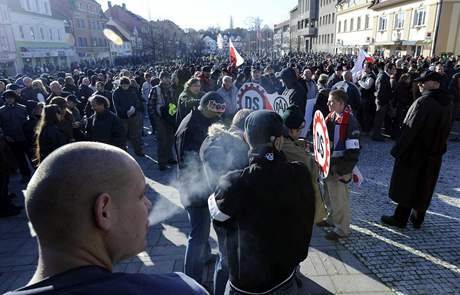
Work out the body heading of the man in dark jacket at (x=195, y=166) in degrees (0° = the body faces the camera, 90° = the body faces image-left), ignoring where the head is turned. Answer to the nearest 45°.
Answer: approximately 270°

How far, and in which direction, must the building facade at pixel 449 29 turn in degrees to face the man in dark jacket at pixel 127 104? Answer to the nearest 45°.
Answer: approximately 45° to its left

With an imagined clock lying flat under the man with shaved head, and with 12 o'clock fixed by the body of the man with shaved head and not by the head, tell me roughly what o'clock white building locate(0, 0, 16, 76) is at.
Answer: The white building is roughly at 10 o'clock from the man with shaved head.

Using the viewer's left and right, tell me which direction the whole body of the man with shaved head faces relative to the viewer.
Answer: facing away from the viewer and to the right of the viewer

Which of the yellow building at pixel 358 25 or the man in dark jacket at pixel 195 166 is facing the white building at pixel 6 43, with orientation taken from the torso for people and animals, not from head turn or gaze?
the yellow building

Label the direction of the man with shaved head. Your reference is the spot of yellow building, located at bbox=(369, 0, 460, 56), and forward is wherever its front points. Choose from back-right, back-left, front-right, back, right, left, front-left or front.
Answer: front-left

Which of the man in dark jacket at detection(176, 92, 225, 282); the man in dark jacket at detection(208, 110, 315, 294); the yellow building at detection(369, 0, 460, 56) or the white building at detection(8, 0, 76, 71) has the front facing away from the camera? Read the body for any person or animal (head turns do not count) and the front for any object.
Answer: the man in dark jacket at detection(208, 110, 315, 294)

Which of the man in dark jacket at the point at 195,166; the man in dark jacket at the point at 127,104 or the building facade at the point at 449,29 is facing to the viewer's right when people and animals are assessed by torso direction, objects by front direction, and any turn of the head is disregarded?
the man in dark jacket at the point at 195,166

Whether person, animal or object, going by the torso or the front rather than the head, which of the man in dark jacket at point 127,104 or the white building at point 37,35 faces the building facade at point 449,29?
the white building

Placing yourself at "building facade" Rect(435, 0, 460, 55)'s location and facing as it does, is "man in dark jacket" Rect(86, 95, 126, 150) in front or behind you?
in front

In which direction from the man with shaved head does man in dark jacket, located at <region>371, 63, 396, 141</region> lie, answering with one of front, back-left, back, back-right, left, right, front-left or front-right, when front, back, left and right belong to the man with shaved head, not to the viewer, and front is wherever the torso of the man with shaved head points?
front

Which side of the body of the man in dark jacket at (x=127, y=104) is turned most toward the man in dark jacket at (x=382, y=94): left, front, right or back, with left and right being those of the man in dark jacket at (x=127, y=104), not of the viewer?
left

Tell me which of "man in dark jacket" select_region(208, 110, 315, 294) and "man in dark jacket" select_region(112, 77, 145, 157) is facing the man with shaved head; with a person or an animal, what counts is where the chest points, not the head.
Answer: "man in dark jacket" select_region(112, 77, 145, 157)

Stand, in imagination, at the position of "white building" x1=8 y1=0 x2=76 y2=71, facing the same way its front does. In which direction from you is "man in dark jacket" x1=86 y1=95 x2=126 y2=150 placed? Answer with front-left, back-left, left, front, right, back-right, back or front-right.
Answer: front-right

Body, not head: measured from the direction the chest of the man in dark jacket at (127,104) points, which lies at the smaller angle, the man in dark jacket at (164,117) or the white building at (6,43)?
the man in dark jacket

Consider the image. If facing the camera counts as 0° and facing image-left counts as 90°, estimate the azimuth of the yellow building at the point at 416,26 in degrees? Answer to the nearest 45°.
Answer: approximately 45°

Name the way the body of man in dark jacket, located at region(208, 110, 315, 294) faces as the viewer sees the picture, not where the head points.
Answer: away from the camera

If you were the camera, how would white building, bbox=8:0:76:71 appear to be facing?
facing the viewer and to the right of the viewer

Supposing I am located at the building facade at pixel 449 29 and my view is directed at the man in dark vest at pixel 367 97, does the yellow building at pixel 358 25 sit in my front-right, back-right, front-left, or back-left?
back-right
